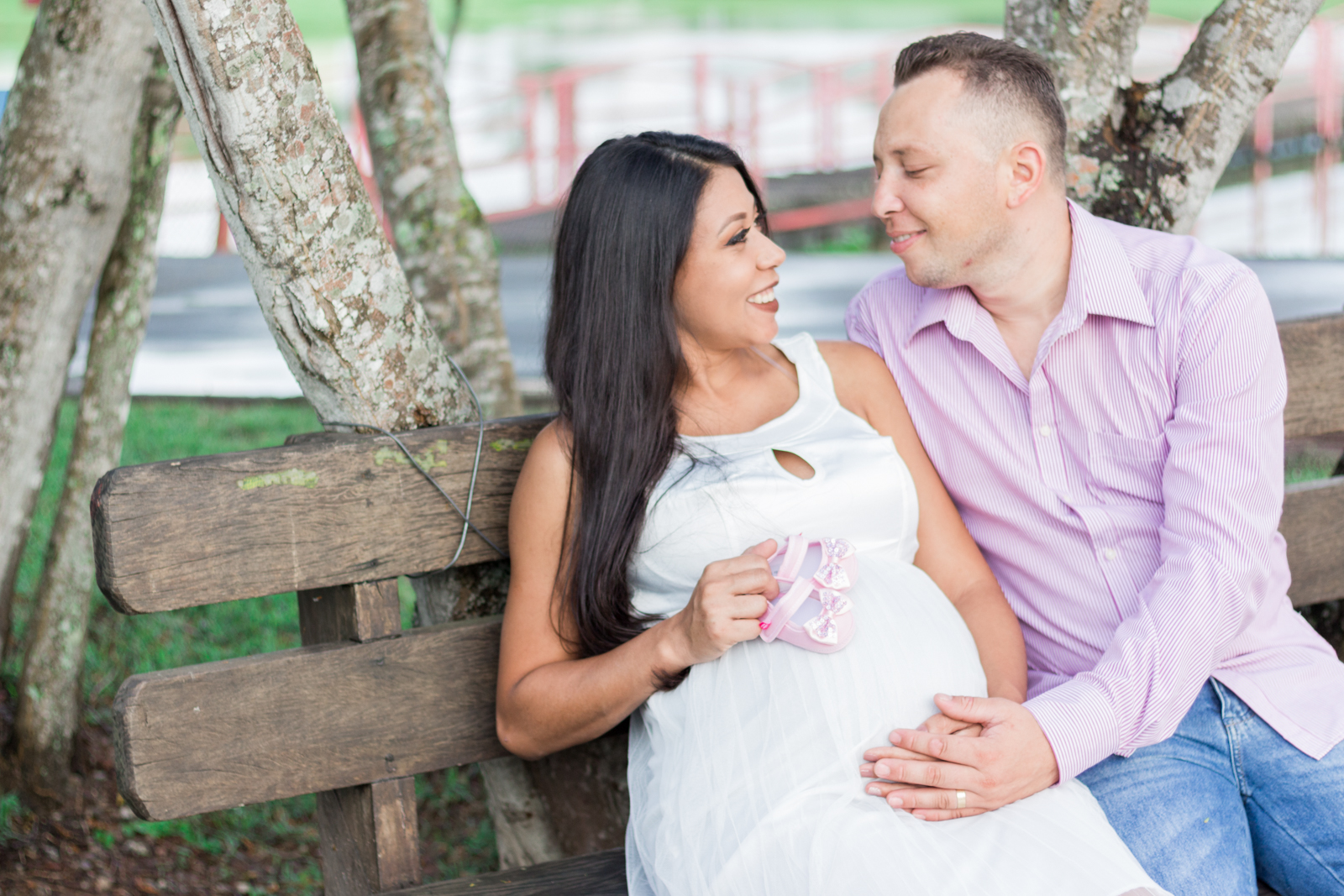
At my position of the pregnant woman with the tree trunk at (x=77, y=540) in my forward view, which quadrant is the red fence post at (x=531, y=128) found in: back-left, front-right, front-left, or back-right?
front-right

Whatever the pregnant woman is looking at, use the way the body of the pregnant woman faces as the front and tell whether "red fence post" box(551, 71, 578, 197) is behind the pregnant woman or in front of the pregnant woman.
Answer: behind

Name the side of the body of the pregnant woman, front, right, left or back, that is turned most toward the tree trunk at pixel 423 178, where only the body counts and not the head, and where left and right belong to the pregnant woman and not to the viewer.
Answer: back

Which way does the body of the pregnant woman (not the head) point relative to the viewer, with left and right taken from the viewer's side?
facing the viewer and to the right of the viewer

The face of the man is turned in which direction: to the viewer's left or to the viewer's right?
to the viewer's left

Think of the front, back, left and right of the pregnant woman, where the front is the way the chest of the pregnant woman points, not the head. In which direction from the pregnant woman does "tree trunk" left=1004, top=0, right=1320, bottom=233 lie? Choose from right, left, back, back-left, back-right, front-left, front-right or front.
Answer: left
